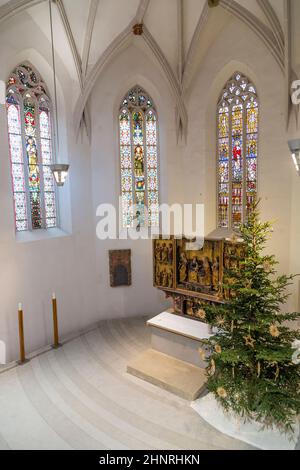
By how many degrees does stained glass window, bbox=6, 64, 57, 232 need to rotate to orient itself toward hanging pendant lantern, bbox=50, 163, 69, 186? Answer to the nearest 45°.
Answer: approximately 45° to its right

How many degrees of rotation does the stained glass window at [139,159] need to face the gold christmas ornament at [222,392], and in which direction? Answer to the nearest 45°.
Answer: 0° — it already faces it

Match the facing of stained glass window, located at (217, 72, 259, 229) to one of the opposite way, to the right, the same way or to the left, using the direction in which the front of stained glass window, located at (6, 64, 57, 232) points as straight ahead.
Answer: to the right

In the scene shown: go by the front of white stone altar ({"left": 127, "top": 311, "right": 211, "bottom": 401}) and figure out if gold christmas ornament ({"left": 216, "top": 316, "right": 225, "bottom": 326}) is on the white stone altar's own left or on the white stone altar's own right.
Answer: on the white stone altar's own left

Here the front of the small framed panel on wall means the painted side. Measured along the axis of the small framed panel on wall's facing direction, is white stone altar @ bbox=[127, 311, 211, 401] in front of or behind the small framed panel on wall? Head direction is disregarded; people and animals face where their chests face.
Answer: in front

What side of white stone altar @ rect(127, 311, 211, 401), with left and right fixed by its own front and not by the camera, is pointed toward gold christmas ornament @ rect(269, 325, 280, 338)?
left

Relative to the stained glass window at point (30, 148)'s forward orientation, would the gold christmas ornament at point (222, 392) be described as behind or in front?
in front

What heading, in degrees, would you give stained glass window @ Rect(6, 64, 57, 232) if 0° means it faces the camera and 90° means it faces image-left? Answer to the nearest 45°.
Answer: approximately 315°

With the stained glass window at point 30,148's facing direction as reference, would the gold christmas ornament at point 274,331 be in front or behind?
in front

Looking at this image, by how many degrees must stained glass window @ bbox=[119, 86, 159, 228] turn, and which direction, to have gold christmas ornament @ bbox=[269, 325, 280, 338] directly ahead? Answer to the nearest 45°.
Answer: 0° — it already faces it

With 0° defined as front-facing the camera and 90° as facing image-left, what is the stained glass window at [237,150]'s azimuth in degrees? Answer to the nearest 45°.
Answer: approximately 0°
